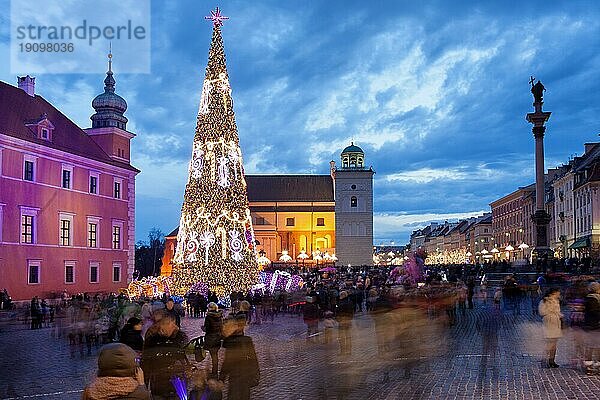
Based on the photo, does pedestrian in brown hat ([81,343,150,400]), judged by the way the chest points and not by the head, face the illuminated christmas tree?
yes

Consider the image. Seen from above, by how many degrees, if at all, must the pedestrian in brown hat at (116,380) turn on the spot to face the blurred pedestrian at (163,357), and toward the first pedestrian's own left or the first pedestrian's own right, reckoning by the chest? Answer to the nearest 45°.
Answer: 0° — they already face them

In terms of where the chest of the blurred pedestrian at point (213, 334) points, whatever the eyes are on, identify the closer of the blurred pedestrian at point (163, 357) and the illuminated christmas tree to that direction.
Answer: the illuminated christmas tree

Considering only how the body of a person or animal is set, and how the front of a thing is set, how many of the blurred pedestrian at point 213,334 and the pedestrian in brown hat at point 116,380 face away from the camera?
2

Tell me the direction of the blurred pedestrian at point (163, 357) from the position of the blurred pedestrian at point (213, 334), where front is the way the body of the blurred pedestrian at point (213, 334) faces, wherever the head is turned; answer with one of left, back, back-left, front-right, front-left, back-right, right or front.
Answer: back

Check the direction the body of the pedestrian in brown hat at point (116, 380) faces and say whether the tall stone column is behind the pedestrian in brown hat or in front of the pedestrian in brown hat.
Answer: in front

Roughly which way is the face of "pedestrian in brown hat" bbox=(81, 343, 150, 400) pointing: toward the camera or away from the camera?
away from the camera

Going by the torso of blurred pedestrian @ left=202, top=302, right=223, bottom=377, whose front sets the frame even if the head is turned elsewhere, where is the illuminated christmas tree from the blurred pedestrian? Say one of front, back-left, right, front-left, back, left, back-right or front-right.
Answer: front

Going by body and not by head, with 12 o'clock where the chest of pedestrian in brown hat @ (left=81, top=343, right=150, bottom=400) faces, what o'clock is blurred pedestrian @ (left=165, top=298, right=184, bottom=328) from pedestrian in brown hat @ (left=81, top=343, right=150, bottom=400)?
blurred pedestrian @ (left=165, top=298, right=184, bottom=328) is roughly at 12 o'clock from pedestrian in brown hat @ (left=81, top=343, right=150, bottom=400).

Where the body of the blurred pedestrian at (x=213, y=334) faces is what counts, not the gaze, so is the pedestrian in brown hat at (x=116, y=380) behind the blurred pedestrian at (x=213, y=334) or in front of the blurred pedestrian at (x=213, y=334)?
behind

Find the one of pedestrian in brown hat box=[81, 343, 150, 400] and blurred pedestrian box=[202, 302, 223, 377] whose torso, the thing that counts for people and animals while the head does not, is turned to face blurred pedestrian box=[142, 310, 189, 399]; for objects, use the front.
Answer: pedestrian in brown hat box=[81, 343, 150, 400]

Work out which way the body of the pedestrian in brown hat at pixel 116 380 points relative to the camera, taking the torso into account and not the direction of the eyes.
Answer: away from the camera

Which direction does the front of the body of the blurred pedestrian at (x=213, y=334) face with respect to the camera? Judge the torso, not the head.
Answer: away from the camera

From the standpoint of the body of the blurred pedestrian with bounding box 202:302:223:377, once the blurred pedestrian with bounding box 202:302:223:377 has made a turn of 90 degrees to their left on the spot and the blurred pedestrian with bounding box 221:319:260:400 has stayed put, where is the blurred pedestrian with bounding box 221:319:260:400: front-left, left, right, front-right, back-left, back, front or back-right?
left
